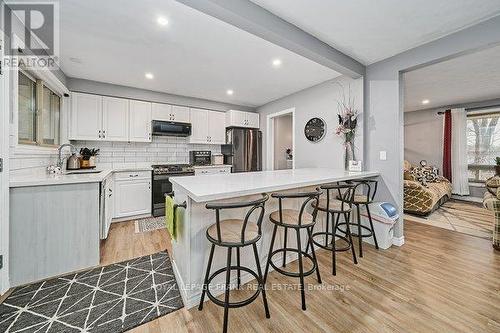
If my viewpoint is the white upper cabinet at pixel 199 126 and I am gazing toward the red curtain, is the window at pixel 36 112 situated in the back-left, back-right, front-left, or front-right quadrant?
back-right

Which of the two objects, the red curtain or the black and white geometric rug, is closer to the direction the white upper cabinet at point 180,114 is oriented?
the black and white geometric rug

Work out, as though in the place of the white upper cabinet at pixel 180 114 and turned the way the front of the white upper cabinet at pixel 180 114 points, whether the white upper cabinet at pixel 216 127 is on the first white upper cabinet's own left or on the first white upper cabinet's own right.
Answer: on the first white upper cabinet's own left

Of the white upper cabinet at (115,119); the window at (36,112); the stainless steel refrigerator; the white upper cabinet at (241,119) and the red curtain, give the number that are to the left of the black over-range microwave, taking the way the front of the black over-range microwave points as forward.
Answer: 3

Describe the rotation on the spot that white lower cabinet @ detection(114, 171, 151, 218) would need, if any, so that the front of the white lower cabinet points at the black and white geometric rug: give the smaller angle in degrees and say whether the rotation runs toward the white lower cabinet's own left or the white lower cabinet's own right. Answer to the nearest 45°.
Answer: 0° — it already faces it
